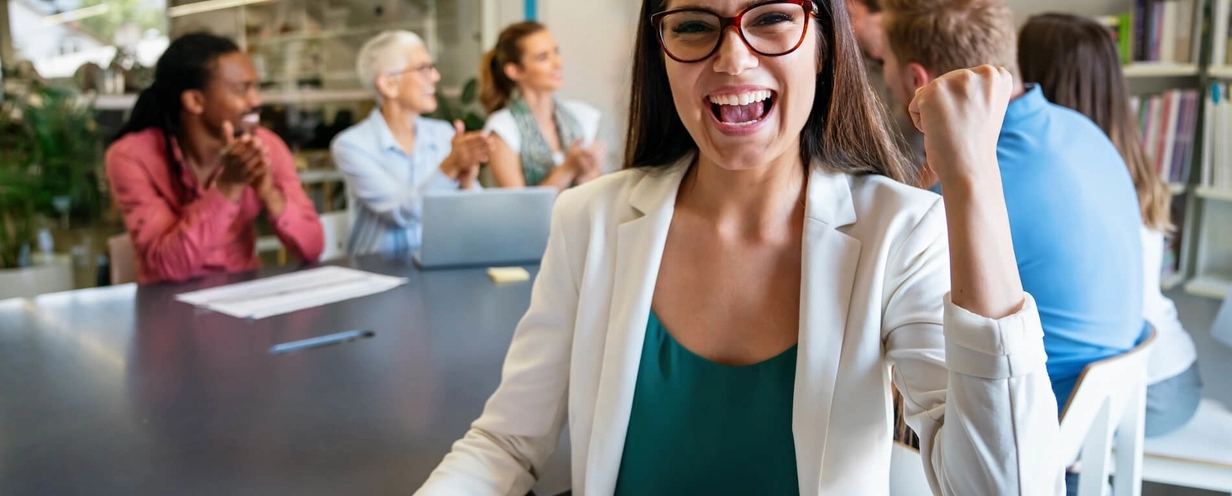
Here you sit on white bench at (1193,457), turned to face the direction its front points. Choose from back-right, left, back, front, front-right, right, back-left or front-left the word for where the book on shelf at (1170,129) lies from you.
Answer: front-right

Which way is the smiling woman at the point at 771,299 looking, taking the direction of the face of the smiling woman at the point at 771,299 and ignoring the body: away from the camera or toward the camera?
toward the camera

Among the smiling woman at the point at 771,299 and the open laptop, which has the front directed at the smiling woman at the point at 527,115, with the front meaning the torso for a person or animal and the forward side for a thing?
the open laptop

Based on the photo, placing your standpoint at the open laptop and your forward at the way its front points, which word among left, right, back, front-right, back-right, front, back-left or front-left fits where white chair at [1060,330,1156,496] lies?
back-right

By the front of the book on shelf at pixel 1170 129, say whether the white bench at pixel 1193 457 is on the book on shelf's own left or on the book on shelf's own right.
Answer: on the book on shelf's own left

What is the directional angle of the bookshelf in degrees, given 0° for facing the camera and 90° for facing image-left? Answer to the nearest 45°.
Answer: approximately 45°

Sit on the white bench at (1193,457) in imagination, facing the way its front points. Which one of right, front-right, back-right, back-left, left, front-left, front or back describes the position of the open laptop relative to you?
front-left

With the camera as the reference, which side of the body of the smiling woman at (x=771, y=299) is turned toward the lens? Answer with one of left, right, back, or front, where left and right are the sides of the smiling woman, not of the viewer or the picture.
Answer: front

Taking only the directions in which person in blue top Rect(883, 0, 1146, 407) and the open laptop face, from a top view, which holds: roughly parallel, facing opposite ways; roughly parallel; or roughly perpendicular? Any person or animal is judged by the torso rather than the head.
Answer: roughly parallel

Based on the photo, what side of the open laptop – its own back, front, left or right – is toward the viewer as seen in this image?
back

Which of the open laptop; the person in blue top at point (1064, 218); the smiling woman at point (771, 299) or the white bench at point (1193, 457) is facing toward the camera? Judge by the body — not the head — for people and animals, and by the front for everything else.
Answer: the smiling woman

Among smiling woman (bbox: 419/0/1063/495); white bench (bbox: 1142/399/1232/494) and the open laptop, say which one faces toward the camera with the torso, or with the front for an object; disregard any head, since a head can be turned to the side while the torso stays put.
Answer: the smiling woman

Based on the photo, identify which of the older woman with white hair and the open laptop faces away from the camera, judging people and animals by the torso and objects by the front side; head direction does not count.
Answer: the open laptop

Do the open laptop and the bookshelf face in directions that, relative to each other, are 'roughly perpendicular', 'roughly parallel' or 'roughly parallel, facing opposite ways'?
roughly parallel, facing opposite ways

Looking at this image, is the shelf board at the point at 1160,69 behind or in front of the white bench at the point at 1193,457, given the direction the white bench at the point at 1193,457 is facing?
in front

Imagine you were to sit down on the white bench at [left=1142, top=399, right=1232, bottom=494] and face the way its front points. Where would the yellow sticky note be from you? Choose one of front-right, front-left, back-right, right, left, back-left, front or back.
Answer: front-left

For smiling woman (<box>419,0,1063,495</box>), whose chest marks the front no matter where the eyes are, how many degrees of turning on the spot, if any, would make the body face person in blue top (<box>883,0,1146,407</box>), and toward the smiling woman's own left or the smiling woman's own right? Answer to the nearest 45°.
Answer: approximately 135° to the smiling woman's own left
